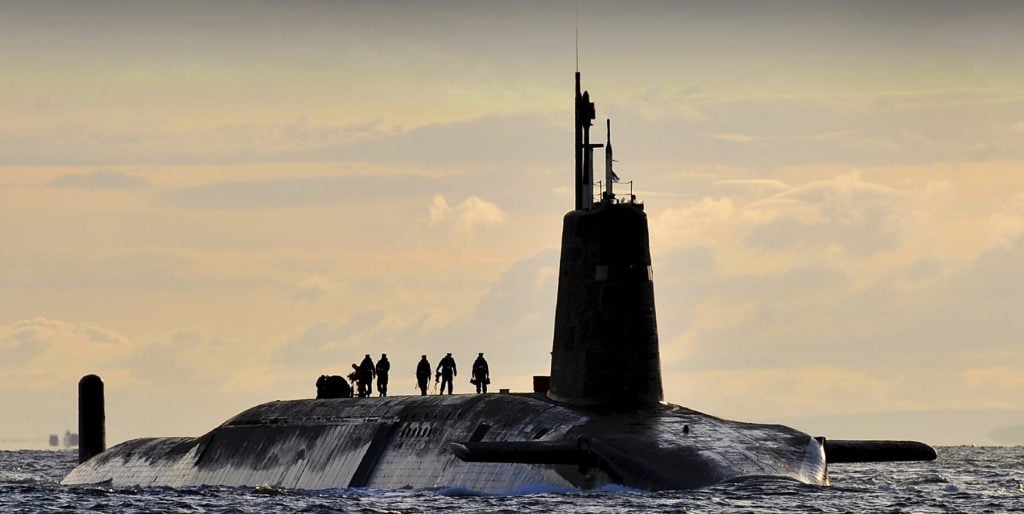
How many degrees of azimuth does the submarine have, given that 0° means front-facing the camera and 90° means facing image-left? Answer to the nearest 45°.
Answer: approximately 315°
